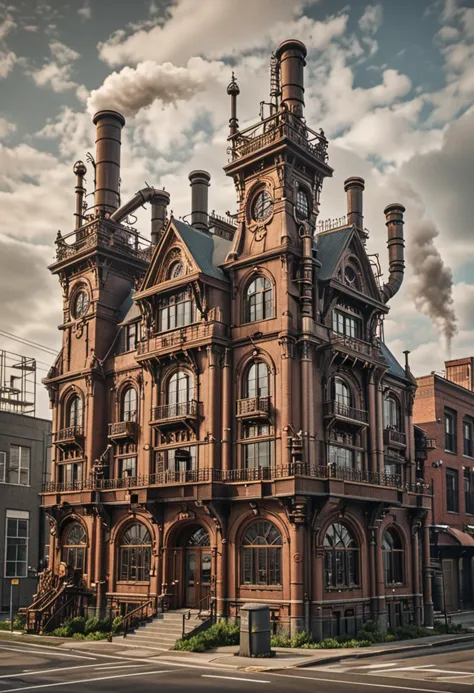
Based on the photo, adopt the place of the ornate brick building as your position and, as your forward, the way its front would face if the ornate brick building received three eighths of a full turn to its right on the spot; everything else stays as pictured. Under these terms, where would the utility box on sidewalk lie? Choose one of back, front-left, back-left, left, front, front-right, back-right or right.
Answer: back

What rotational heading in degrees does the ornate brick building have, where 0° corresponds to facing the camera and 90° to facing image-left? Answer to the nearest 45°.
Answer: approximately 45°
